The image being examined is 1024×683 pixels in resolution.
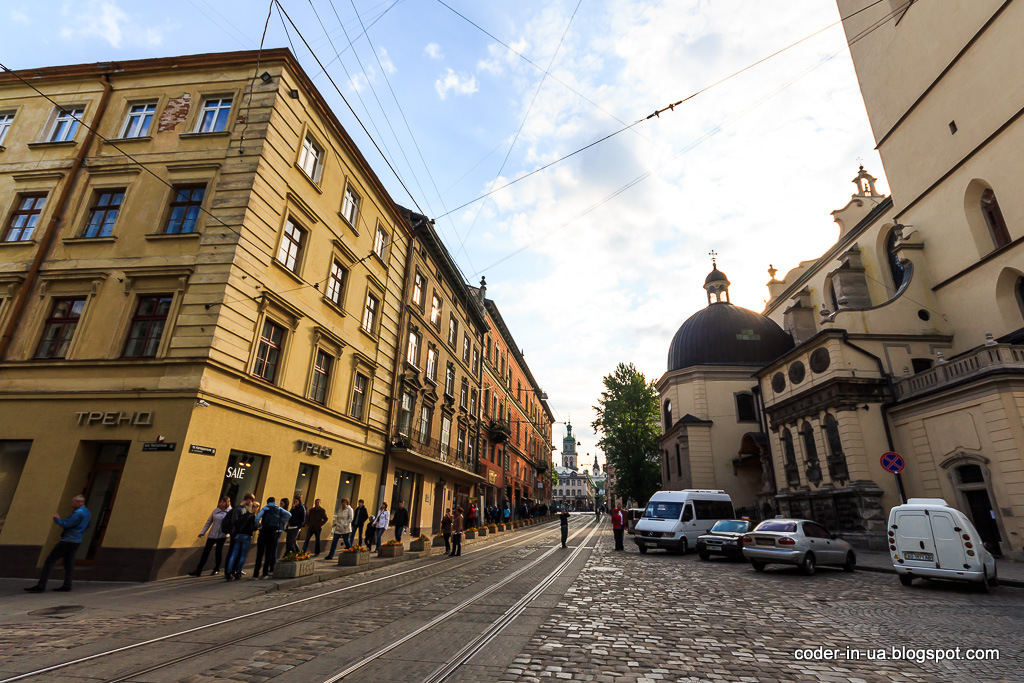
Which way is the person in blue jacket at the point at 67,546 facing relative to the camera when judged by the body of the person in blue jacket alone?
to the viewer's left

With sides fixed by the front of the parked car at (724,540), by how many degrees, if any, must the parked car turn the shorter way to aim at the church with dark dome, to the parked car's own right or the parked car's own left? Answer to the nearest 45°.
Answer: approximately 135° to the parked car's own right

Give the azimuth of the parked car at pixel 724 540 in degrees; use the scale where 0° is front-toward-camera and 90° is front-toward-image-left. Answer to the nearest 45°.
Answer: approximately 45°

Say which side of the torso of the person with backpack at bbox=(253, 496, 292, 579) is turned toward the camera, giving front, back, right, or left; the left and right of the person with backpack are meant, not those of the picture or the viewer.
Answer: back

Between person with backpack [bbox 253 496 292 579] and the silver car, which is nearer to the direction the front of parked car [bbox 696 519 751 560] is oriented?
the person with backpack

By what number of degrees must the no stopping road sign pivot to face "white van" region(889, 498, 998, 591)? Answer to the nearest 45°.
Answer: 0° — it already faces it

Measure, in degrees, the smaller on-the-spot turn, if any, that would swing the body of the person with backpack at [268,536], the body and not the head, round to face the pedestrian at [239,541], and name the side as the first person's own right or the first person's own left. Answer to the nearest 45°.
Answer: approximately 90° to the first person's own left

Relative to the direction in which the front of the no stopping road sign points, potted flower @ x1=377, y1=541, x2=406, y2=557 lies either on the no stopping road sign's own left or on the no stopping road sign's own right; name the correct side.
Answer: on the no stopping road sign's own right

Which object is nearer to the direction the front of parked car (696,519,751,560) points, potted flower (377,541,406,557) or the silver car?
the potted flower
